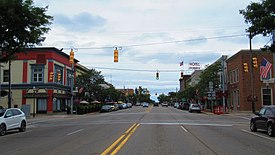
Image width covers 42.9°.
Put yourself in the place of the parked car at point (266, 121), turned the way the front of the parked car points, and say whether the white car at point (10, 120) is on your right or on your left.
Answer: on your left

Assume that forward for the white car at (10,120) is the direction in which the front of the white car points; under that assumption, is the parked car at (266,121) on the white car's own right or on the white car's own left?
on the white car's own left

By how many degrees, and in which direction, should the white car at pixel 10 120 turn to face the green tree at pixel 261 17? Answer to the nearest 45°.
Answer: approximately 90° to its left

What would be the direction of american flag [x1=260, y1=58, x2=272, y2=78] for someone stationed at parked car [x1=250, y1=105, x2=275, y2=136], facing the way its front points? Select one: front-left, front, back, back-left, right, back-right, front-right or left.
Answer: front-right

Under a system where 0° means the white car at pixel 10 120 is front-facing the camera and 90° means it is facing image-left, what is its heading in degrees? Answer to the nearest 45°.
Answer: approximately 45°

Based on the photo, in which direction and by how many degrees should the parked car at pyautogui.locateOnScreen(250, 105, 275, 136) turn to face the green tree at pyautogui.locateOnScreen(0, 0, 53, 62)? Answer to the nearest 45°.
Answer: approximately 45° to its left
